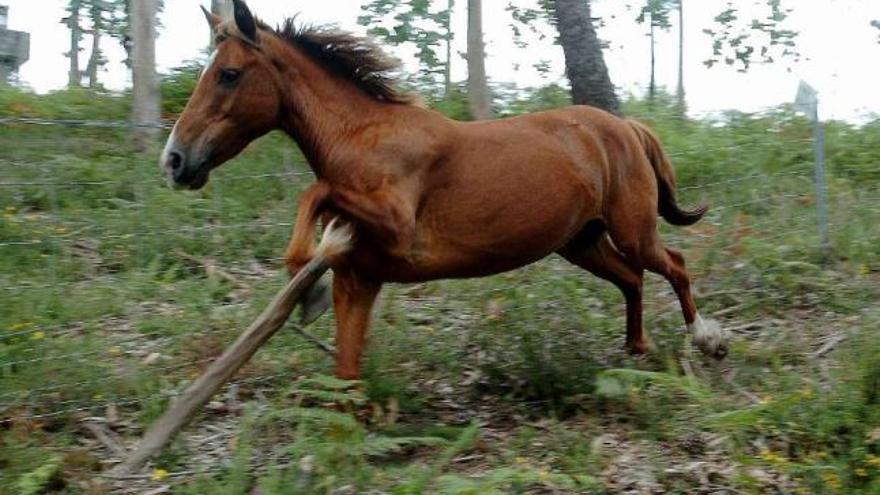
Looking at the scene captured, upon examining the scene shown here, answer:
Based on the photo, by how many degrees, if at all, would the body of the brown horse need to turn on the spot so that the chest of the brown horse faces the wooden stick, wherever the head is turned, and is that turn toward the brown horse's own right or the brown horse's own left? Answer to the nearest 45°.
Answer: approximately 45° to the brown horse's own left

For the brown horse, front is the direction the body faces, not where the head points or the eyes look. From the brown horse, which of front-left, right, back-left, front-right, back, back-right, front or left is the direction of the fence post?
back-right

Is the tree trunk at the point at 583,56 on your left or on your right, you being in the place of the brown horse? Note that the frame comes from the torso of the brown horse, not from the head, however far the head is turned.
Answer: on your right

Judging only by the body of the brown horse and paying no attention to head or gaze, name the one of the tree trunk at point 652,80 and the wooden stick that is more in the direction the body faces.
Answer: the wooden stick

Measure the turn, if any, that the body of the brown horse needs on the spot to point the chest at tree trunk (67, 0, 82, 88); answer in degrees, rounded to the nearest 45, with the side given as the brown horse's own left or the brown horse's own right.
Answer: approximately 90° to the brown horse's own right

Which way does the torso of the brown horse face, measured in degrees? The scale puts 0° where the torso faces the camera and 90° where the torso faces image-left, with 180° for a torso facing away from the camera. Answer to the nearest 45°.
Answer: approximately 90°

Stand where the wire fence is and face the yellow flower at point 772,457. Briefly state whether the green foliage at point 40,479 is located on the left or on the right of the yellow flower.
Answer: right

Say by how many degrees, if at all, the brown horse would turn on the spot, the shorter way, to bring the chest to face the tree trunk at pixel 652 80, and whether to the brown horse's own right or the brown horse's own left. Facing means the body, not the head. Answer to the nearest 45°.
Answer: approximately 90° to the brown horse's own right

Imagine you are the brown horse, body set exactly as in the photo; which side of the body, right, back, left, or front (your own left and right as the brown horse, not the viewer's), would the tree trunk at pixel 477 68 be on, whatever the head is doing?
right

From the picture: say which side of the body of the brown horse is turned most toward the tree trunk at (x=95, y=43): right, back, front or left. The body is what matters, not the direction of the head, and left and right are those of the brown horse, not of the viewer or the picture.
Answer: right

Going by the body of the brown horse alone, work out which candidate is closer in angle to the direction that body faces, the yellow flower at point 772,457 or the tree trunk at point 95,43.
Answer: the tree trunk

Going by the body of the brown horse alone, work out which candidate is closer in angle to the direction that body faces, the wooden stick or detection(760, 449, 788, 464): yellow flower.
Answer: the wooden stick

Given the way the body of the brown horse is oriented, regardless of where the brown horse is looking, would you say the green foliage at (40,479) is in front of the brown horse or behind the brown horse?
in front

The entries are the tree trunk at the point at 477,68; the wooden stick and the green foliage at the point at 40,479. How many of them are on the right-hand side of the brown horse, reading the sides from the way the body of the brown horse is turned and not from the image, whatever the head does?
1
